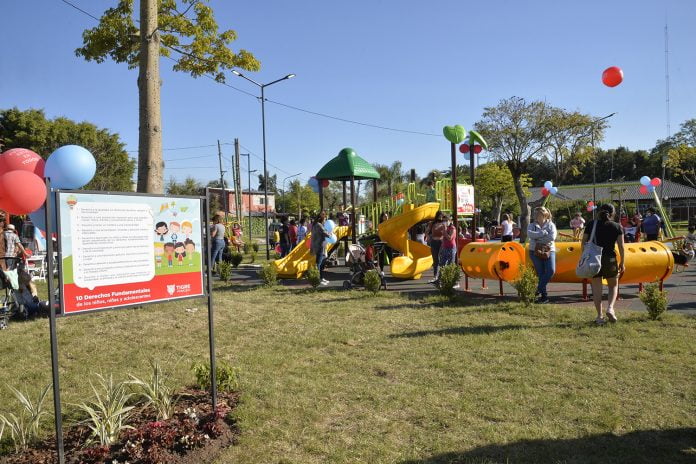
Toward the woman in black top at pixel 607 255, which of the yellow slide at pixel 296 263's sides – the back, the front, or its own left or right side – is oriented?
left

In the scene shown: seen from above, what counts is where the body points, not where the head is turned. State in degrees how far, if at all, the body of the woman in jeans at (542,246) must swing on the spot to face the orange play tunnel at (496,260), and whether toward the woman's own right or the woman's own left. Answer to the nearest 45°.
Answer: approximately 90° to the woman's own right

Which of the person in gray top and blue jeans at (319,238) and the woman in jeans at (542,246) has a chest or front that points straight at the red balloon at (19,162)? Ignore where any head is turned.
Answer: the woman in jeans

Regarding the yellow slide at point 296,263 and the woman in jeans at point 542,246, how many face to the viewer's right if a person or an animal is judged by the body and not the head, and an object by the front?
0

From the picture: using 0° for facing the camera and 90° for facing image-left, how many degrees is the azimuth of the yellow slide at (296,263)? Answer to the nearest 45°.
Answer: approximately 45°

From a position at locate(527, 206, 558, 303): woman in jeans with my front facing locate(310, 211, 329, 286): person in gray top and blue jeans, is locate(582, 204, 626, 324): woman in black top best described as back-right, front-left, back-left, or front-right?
back-left

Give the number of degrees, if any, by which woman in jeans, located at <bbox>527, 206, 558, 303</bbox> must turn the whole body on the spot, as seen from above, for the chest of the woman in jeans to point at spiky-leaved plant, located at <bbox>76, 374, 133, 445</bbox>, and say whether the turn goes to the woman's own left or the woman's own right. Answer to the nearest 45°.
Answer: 0° — they already face it

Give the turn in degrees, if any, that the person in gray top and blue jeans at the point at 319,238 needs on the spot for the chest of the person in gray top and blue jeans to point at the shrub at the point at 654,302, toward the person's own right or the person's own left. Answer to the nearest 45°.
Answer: approximately 45° to the person's own right

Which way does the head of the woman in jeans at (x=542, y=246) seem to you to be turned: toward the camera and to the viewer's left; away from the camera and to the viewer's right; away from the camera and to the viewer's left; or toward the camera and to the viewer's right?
toward the camera and to the viewer's left

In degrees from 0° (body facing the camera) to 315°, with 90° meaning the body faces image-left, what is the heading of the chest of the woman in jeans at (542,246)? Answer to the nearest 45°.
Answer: approximately 45°

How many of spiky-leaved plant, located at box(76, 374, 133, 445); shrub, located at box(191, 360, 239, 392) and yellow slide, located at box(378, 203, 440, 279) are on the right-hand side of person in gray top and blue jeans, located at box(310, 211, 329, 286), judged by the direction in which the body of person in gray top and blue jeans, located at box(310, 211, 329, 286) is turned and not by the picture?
2
